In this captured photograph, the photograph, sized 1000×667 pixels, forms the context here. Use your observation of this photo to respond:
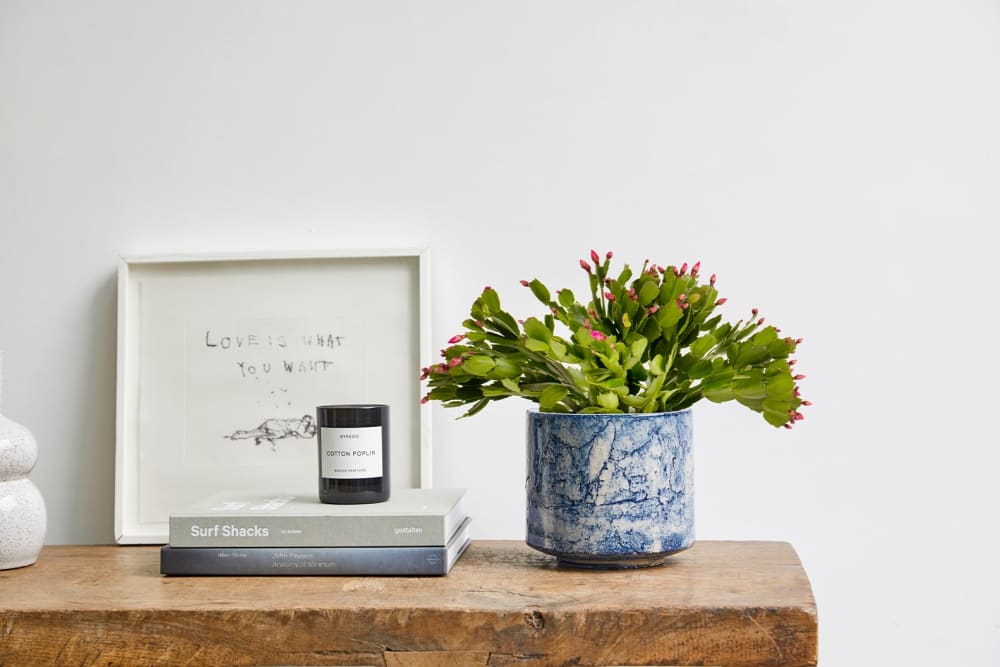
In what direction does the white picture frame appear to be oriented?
toward the camera

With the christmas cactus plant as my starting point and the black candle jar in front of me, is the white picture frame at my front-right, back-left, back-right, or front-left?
front-right
